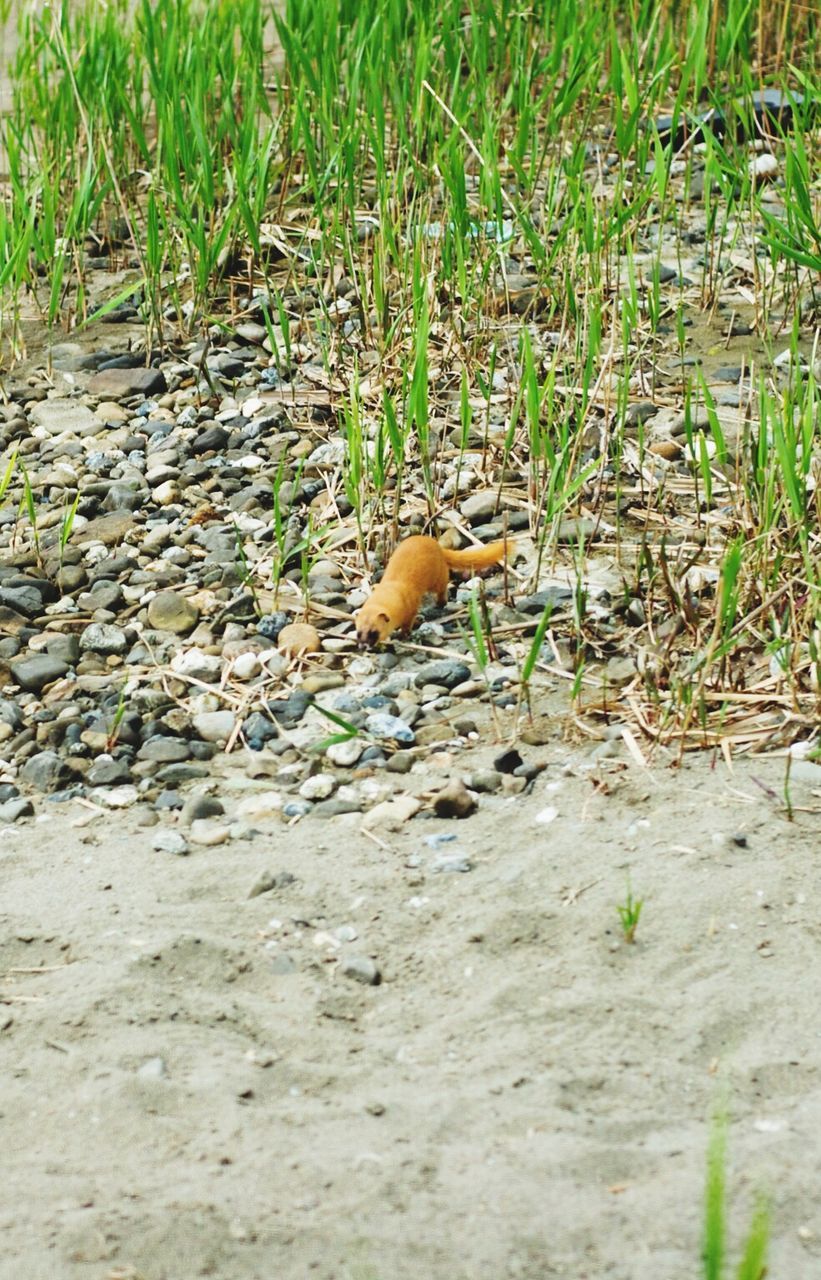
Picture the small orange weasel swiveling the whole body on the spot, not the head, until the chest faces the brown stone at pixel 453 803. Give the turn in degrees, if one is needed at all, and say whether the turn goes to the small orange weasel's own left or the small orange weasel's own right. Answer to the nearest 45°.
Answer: approximately 45° to the small orange weasel's own left

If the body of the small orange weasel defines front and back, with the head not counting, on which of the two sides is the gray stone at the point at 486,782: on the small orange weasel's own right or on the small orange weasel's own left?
on the small orange weasel's own left

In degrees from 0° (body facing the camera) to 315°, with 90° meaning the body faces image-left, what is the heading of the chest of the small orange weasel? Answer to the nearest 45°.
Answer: approximately 45°

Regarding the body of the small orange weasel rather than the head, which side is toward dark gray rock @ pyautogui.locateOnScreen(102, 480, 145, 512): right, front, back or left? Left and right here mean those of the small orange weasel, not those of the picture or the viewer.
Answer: right

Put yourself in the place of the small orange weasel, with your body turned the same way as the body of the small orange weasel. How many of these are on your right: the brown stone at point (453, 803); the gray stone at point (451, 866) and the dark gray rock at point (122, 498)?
1

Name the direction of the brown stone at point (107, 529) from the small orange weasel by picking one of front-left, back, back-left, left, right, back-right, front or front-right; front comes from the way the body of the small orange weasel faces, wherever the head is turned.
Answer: right

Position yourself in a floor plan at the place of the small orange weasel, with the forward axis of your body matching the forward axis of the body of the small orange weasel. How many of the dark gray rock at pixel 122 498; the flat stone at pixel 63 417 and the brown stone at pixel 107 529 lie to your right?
3

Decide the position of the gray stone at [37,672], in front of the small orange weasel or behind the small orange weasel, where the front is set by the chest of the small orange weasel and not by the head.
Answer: in front

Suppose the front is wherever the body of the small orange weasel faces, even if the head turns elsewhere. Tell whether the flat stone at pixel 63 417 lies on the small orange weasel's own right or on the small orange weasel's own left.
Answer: on the small orange weasel's own right

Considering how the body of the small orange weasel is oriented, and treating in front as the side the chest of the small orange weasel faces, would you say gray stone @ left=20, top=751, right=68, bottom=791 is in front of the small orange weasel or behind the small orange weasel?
in front

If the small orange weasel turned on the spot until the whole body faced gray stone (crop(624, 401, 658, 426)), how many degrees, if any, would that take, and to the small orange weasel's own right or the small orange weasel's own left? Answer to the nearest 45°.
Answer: approximately 180°

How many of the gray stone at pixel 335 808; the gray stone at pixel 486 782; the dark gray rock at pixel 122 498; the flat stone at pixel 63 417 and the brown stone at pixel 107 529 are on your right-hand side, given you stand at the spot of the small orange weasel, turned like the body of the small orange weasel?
3

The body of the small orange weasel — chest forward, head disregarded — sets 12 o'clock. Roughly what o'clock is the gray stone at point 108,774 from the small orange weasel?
The gray stone is roughly at 12 o'clock from the small orange weasel.
